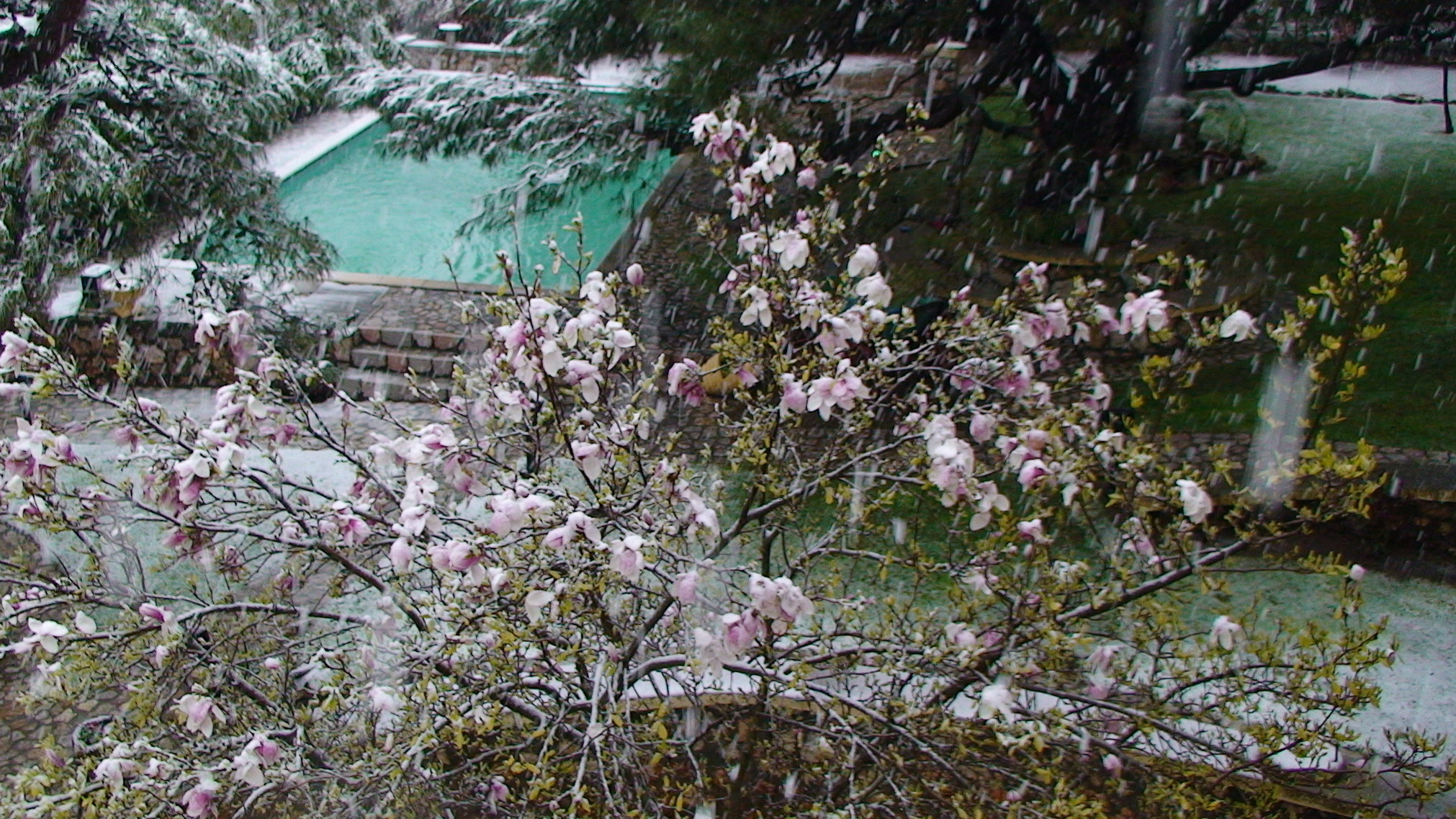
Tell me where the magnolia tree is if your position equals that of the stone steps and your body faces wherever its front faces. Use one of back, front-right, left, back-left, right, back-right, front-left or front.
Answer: front

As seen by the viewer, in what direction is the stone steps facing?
toward the camera

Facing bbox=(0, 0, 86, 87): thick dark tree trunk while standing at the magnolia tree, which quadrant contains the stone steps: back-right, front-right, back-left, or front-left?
front-right
